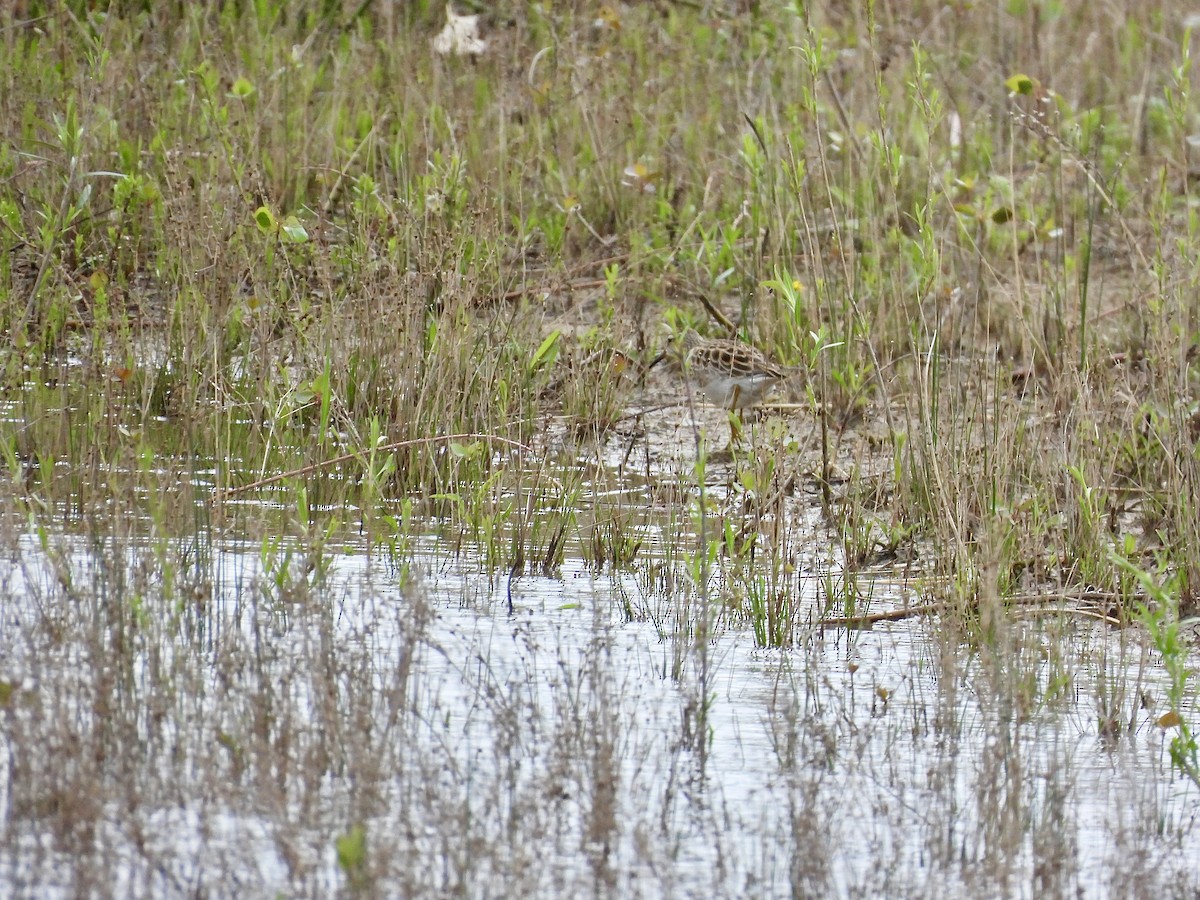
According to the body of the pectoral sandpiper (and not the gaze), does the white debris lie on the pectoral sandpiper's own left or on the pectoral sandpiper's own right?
on the pectoral sandpiper's own right

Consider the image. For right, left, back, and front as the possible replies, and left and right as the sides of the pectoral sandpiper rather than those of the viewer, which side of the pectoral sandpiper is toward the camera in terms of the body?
left
